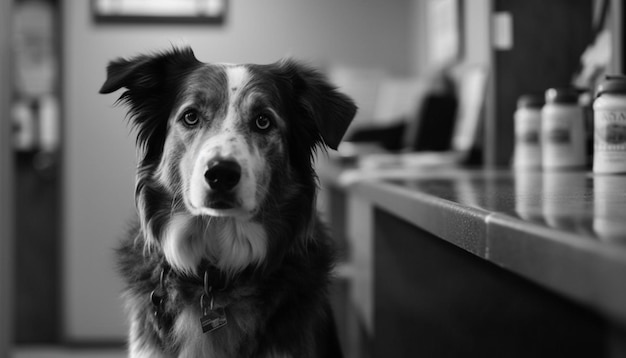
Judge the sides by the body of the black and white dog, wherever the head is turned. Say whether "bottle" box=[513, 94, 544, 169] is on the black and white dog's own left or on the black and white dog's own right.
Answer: on the black and white dog's own left

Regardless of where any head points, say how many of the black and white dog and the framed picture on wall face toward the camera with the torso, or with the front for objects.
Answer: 2

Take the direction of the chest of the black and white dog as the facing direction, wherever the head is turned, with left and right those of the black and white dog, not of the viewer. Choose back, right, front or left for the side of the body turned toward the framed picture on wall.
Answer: back

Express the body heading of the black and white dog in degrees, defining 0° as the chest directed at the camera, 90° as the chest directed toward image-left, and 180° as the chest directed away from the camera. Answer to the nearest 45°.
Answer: approximately 0°

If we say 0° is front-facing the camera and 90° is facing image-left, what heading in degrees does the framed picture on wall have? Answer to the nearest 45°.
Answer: approximately 0°

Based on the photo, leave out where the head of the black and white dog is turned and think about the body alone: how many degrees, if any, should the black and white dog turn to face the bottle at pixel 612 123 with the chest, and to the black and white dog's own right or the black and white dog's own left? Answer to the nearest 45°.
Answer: approximately 90° to the black and white dog's own left

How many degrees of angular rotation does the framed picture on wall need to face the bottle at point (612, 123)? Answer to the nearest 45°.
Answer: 0° — it already faces it

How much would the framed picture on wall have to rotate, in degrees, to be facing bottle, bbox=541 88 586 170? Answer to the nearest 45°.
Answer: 0° — it already faces it

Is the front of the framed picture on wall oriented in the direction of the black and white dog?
yes
